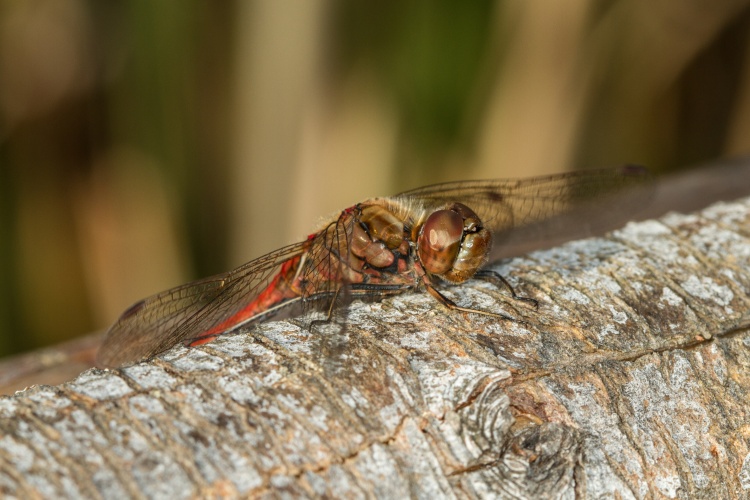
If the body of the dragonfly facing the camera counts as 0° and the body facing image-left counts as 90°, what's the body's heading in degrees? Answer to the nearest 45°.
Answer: approximately 315°
